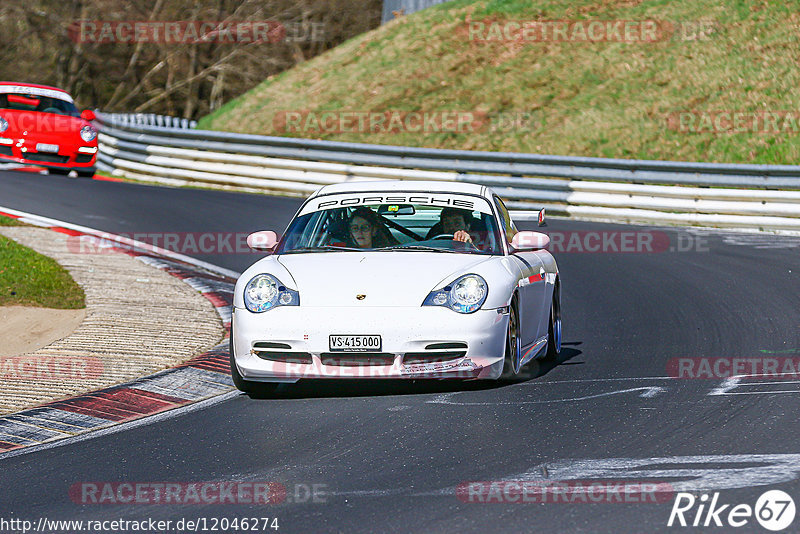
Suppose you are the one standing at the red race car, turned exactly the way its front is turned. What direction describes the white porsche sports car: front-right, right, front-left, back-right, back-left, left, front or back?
front

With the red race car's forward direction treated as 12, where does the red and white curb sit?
The red and white curb is roughly at 12 o'clock from the red race car.

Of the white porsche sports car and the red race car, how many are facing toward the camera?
2

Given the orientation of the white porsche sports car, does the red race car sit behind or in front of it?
behind

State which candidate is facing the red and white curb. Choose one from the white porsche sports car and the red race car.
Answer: the red race car

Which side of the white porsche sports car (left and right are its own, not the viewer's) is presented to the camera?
front

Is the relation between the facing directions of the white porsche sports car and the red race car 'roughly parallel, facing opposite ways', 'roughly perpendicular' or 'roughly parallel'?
roughly parallel

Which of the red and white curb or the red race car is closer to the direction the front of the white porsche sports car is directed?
the red and white curb

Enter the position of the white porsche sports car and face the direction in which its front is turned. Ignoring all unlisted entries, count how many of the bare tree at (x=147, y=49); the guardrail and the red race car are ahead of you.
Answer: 0

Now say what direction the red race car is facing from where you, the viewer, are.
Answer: facing the viewer

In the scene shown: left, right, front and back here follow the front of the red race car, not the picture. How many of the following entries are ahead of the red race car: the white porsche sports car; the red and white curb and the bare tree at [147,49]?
2

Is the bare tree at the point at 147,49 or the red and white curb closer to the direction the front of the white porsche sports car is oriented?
the red and white curb

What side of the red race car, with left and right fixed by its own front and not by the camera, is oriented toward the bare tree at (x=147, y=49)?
back
